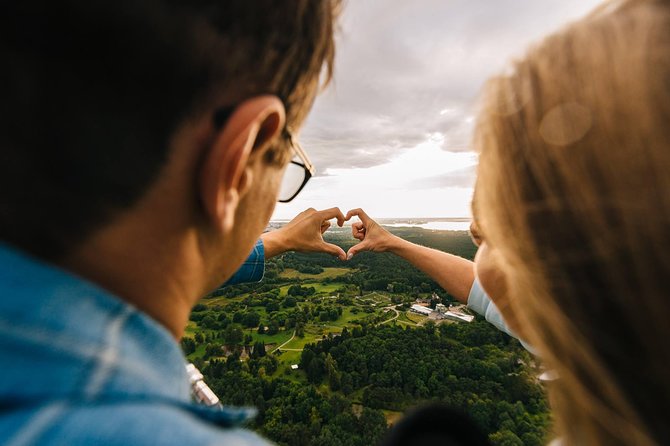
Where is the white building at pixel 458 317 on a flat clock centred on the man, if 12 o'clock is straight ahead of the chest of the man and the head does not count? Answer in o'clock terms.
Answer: The white building is roughly at 12 o'clock from the man.

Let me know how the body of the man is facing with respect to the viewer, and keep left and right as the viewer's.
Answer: facing away from the viewer and to the right of the viewer

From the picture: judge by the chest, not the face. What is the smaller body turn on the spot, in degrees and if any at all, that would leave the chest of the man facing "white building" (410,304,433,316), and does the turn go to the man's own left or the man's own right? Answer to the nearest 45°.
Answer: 0° — they already face it

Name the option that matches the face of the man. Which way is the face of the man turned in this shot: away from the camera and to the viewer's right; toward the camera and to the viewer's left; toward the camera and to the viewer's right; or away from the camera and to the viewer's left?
away from the camera and to the viewer's right
